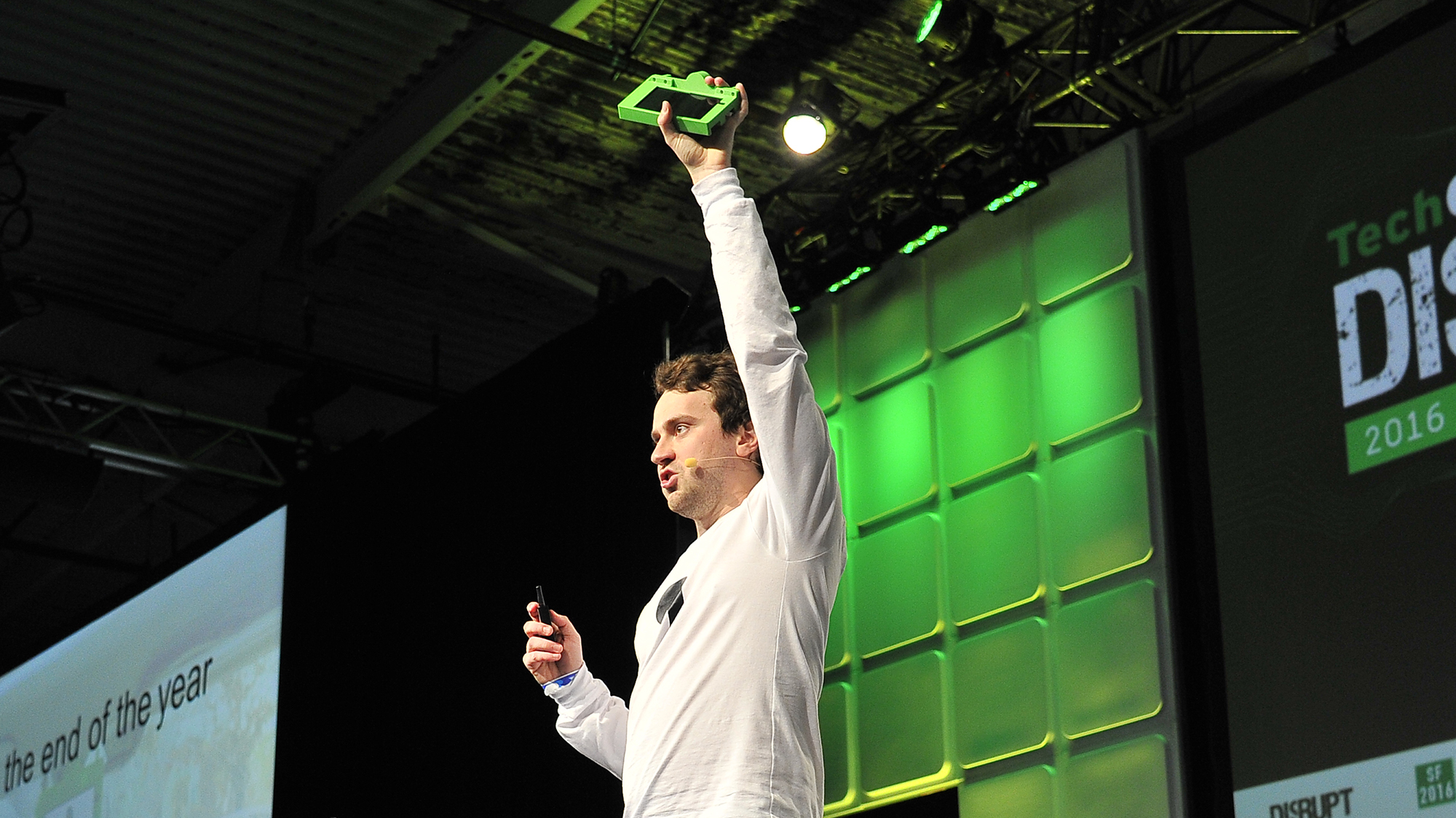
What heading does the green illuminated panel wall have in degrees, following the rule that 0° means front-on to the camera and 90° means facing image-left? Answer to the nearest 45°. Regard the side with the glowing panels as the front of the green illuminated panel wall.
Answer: approximately 45°

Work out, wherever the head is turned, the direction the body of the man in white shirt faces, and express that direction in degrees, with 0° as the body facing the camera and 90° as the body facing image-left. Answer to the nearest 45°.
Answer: approximately 45°

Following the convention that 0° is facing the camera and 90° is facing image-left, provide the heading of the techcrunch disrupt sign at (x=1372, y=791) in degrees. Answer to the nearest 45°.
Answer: approximately 45°

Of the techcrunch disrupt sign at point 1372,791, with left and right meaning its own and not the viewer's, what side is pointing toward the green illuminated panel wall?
right
